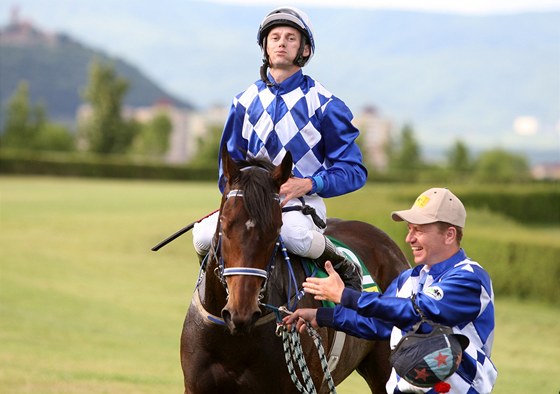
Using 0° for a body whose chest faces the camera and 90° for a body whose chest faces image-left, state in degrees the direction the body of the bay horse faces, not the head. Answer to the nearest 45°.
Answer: approximately 45°

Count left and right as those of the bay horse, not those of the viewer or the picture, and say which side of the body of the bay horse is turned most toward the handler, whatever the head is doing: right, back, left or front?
left
